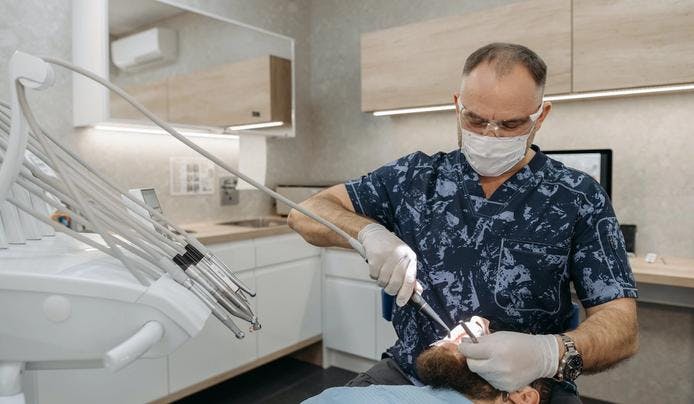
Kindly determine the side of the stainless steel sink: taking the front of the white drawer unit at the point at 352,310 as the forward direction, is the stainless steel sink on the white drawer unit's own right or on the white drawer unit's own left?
on the white drawer unit's own right

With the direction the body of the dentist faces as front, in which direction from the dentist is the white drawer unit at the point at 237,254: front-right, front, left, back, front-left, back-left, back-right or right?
back-right

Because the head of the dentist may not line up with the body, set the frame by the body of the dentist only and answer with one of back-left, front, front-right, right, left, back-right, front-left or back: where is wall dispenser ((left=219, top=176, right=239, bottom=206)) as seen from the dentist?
back-right

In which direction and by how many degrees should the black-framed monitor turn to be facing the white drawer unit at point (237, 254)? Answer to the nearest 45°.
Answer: approximately 45° to its right

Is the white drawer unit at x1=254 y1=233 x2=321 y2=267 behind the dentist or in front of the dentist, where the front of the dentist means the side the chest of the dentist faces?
behind
